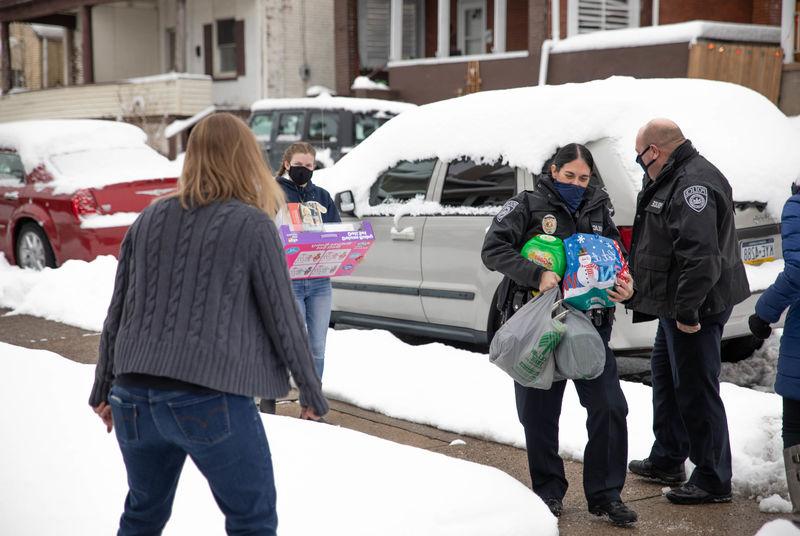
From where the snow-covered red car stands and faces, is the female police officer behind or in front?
behind

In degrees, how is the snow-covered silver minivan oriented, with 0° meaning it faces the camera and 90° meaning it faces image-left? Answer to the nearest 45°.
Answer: approximately 135°

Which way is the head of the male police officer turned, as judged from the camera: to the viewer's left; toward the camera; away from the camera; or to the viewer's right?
to the viewer's left

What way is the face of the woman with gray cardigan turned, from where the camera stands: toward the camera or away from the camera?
away from the camera

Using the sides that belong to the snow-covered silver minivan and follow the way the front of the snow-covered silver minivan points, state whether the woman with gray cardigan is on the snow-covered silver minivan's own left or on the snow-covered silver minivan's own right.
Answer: on the snow-covered silver minivan's own left

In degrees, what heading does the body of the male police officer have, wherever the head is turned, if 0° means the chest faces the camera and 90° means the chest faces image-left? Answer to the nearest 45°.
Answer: approximately 90°

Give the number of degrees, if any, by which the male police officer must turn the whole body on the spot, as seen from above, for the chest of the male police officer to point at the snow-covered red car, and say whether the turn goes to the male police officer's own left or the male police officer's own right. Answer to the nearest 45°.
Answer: approximately 45° to the male police officer's own right

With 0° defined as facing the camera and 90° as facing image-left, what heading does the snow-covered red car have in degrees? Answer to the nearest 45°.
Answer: approximately 135°
